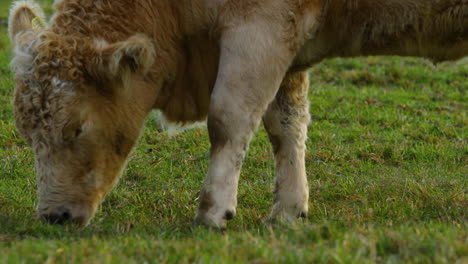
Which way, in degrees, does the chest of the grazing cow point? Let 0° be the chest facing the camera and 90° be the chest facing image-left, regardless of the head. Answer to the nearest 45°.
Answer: approximately 90°
